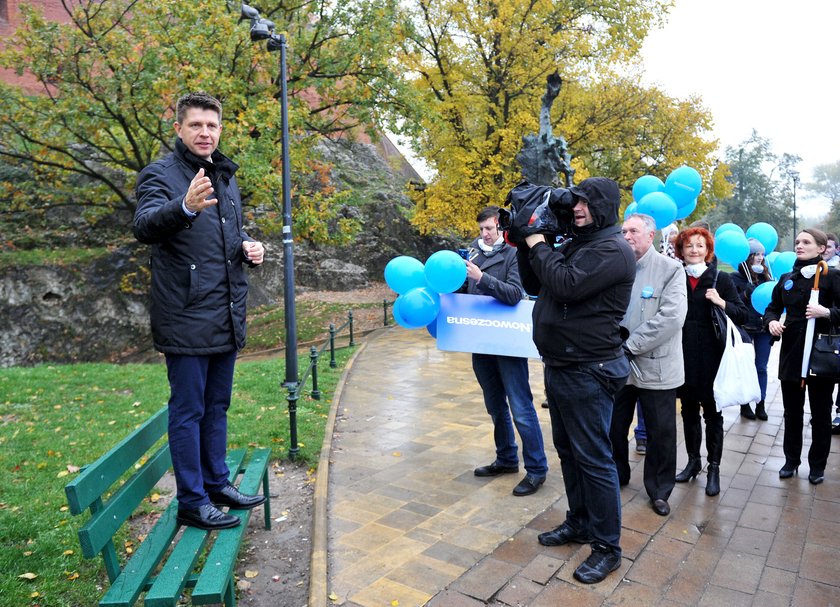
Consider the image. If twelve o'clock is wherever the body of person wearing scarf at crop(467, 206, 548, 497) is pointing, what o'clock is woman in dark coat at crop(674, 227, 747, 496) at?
The woman in dark coat is roughly at 7 o'clock from the person wearing scarf.

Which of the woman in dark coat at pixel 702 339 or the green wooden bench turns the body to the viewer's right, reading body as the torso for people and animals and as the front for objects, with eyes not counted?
the green wooden bench

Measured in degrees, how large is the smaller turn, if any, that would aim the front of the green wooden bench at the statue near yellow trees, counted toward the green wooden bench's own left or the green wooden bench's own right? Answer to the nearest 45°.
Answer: approximately 45° to the green wooden bench's own left

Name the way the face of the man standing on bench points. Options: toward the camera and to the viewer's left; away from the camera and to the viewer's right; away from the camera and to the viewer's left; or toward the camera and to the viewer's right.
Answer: toward the camera and to the viewer's right

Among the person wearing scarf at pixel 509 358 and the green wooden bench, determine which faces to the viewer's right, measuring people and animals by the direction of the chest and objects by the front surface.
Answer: the green wooden bench

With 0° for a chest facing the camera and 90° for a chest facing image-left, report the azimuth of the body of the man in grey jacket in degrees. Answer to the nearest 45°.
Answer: approximately 45°

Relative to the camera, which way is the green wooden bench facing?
to the viewer's right

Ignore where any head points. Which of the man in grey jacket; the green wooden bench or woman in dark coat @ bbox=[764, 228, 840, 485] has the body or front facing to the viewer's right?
the green wooden bench

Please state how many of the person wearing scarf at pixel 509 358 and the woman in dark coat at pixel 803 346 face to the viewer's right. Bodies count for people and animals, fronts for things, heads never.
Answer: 0

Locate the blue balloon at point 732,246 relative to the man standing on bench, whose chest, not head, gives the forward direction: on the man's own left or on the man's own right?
on the man's own left

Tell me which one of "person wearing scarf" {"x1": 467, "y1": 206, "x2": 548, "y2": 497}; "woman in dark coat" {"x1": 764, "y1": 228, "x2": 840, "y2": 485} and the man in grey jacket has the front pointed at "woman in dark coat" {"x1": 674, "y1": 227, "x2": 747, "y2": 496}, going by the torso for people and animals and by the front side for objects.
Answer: "woman in dark coat" {"x1": 764, "y1": 228, "x2": 840, "y2": 485}

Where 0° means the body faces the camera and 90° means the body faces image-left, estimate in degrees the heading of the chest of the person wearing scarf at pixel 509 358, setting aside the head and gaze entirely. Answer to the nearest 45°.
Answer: approximately 45°

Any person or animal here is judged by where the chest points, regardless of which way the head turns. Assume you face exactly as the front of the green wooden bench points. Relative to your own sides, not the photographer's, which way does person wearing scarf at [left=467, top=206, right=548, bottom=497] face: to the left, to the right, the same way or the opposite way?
the opposite way
